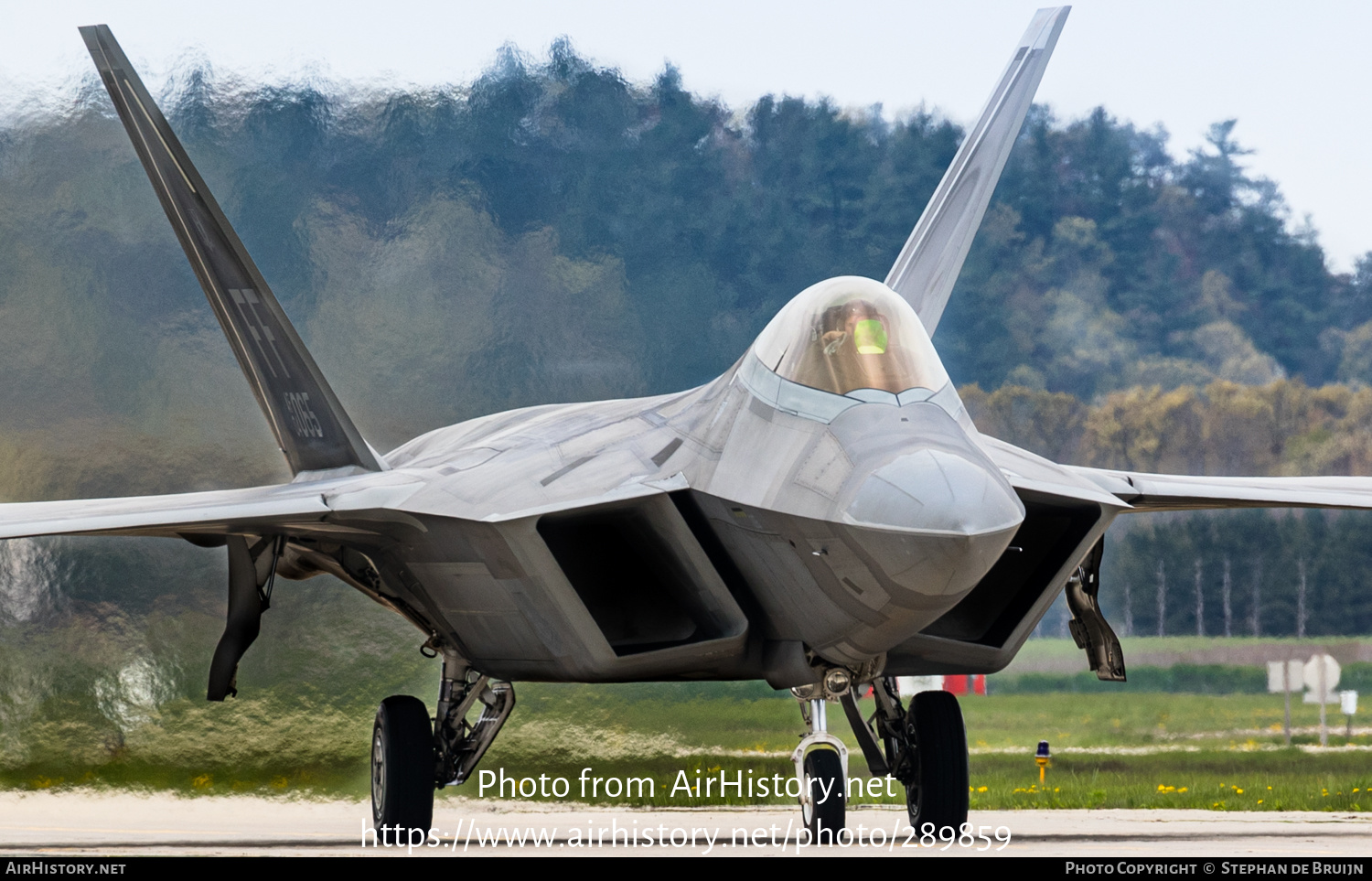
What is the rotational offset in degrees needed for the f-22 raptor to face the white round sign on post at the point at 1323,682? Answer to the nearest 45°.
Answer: approximately 135° to its left

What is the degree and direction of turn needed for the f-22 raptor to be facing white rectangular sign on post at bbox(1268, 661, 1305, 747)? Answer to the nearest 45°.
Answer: approximately 135° to its left

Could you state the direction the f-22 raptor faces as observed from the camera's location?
facing the viewer
